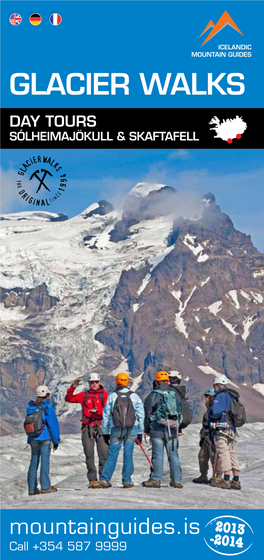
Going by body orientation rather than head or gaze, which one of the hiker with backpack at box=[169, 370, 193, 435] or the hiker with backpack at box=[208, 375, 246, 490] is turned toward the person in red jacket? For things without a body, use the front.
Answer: the hiker with backpack at box=[208, 375, 246, 490]

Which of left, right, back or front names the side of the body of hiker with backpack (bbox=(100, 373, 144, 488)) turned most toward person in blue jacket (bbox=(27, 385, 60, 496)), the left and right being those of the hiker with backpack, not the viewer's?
left

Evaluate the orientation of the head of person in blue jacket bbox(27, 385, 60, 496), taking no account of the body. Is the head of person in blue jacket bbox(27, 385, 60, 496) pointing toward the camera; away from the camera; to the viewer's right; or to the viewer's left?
to the viewer's right

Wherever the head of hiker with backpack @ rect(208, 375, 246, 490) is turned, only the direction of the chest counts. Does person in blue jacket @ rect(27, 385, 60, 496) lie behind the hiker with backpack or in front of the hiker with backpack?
in front

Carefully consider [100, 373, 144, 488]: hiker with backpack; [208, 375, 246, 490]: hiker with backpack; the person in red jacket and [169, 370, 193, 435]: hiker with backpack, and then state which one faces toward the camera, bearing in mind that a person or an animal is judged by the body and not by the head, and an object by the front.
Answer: the person in red jacket

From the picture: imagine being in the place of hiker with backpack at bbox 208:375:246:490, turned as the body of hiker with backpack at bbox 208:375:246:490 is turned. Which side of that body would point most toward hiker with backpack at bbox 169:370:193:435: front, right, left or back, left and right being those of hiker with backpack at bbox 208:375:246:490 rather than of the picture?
front

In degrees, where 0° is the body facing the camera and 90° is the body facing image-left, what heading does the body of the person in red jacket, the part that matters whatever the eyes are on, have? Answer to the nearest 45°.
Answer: approximately 0°

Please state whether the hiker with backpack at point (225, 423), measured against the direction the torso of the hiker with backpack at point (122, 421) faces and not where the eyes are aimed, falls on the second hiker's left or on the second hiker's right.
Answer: on the second hiker's right

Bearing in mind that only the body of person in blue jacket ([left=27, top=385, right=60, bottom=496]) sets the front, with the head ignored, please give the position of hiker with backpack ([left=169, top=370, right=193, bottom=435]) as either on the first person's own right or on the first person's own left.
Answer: on the first person's own right

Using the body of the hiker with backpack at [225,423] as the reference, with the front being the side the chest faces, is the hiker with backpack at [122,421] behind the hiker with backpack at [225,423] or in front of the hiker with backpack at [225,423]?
in front

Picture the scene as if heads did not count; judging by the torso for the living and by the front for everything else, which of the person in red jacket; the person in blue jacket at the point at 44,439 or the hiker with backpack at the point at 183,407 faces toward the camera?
the person in red jacket

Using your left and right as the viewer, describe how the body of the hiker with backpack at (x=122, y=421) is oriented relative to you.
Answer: facing away from the viewer
